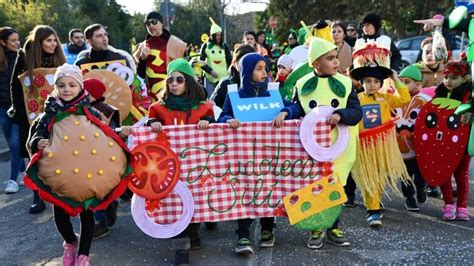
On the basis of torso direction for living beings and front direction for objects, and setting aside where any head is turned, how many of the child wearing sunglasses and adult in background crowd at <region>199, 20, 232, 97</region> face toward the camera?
2

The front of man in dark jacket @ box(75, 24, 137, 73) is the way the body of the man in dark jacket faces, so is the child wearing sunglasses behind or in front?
in front

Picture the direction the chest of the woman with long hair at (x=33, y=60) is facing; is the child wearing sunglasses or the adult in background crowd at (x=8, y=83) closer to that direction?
the child wearing sunglasses

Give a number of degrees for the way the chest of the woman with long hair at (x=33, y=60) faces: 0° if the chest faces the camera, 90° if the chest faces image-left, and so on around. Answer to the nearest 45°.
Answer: approximately 315°

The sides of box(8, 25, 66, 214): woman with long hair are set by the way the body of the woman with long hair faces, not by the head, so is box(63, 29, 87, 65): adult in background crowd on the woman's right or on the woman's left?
on the woman's left

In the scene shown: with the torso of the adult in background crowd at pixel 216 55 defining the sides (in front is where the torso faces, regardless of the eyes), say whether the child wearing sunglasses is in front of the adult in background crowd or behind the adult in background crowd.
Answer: in front

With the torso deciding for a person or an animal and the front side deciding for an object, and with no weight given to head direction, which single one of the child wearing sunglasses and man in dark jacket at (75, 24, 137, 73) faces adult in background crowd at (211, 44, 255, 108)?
the man in dark jacket

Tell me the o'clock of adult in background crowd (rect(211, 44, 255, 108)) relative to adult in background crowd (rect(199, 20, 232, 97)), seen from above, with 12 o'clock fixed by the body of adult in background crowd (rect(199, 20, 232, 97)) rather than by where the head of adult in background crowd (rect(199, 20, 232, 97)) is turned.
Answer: adult in background crowd (rect(211, 44, 255, 108)) is roughly at 12 o'clock from adult in background crowd (rect(199, 20, 232, 97)).
